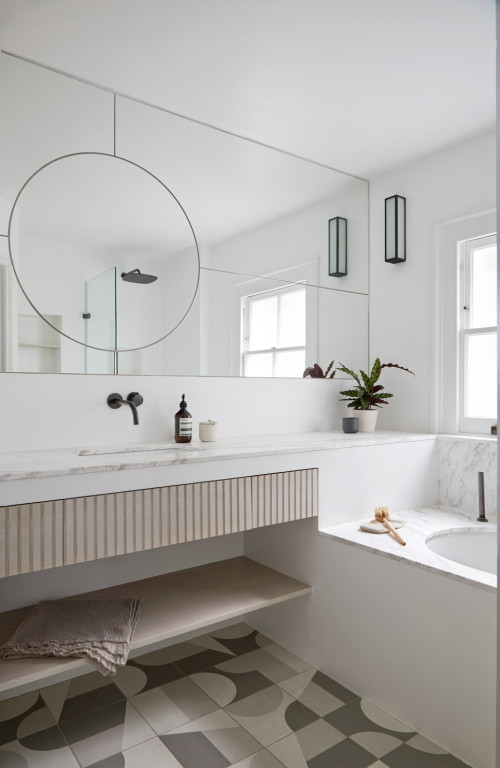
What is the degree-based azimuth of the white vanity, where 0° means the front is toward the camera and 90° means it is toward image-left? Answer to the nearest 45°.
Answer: approximately 315°

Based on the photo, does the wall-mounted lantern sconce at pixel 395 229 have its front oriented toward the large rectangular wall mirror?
yes

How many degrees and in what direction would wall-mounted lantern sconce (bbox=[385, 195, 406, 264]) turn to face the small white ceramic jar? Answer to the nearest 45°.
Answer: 0° — it already faces it

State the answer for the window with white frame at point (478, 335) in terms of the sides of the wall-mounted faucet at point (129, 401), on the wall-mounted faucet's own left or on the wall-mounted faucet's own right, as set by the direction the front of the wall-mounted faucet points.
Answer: on the wall-mounted faucet's own left

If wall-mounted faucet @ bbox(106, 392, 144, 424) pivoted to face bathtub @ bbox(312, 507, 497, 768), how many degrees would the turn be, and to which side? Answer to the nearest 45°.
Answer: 0° — it already faces it

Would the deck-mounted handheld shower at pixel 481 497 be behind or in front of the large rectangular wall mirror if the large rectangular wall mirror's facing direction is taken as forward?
in front

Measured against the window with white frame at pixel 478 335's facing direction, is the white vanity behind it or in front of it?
in front
